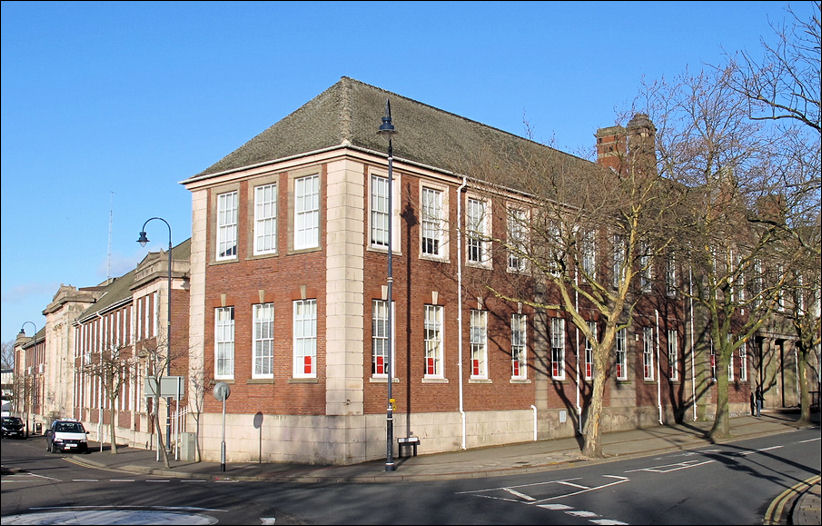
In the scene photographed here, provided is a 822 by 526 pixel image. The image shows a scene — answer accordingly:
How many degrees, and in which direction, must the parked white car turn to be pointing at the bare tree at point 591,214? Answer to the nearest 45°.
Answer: approximately 45° to its left

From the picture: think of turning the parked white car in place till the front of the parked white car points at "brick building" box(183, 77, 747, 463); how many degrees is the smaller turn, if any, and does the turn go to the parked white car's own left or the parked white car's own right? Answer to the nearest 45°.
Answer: approximately 45° to the parked white car's own left

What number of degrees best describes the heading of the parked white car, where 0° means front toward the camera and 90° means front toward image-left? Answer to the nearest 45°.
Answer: approximately 0°

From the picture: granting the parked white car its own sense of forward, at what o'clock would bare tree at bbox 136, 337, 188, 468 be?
The bare tree is roughly at 11 o'clock from the parked white car.
